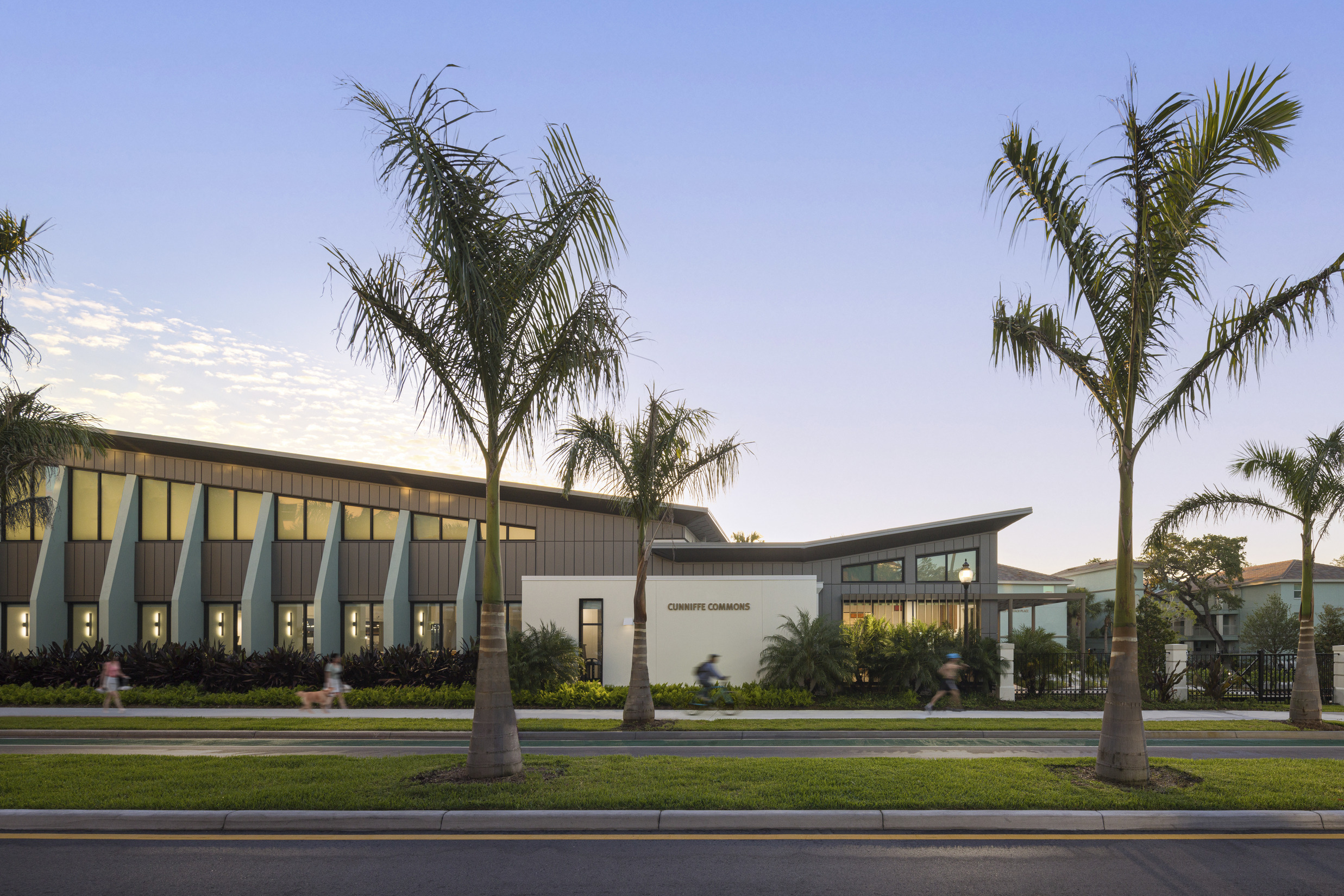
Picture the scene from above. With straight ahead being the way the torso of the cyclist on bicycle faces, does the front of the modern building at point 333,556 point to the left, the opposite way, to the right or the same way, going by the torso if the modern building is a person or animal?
to the right

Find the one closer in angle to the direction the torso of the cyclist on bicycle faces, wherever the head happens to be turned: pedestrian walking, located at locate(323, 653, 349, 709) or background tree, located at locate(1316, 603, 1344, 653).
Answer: the background tree

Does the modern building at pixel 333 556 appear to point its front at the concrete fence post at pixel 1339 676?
no

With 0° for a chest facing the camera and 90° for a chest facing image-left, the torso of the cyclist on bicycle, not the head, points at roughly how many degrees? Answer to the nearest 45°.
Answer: approximately 270°

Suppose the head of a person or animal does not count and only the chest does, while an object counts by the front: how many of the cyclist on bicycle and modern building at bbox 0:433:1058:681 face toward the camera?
1

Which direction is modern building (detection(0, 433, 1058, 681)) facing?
toward the camera

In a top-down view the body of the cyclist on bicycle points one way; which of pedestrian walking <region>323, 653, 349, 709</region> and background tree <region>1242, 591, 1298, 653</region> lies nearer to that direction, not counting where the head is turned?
the background tree

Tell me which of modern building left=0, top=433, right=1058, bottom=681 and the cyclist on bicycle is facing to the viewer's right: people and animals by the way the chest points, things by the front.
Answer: the cyclist on bicycle

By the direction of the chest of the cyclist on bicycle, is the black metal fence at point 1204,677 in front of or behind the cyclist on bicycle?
in front

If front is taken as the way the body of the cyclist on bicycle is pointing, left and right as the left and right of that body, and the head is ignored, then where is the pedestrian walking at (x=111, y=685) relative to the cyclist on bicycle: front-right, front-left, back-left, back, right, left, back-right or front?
back

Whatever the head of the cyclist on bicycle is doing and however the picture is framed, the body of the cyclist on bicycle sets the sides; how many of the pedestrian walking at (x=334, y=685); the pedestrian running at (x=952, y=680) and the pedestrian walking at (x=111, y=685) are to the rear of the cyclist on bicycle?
2

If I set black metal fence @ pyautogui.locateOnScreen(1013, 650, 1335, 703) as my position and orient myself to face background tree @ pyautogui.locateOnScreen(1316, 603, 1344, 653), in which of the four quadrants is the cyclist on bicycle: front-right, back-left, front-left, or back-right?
back-left
